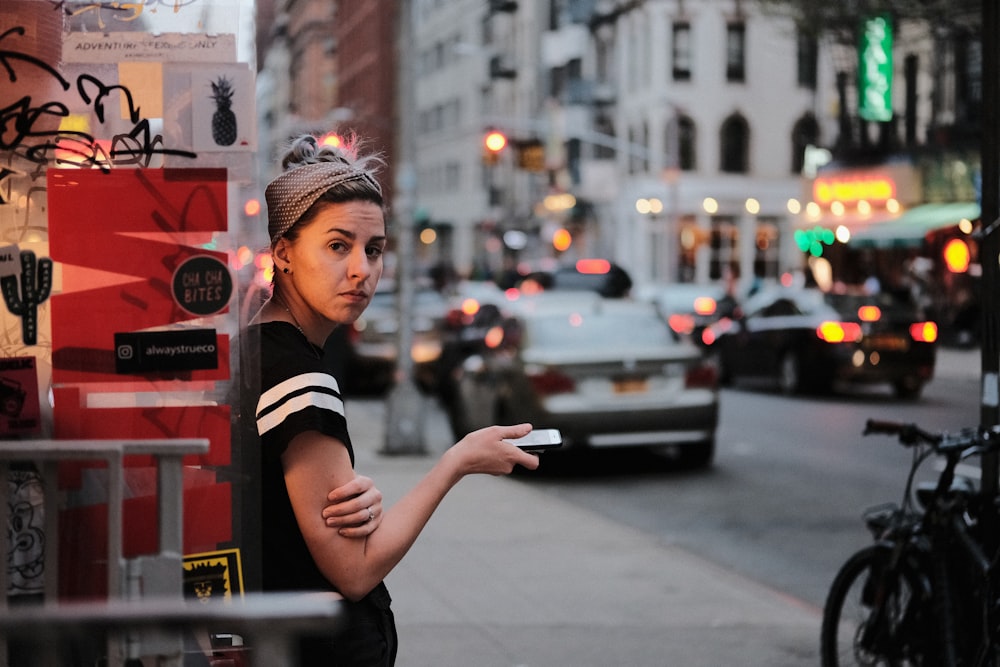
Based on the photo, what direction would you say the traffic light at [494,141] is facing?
toward the camera

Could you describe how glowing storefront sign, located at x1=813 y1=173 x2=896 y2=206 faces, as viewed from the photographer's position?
facing the viewer

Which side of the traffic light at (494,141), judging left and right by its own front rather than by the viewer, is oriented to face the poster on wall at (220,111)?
front

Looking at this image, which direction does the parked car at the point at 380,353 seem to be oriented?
away from the camera

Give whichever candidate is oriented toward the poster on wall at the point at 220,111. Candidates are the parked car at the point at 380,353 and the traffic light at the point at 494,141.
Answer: the traffic light

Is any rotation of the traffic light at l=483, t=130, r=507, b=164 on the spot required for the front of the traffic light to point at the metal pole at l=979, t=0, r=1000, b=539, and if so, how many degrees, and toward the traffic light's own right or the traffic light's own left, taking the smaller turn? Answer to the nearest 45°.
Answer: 0° — it already faces it

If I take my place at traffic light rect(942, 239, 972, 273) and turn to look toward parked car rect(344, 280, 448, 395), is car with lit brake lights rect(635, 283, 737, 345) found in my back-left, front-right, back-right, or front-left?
front-right

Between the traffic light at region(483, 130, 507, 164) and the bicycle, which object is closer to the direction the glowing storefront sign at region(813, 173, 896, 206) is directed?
the bicycle
